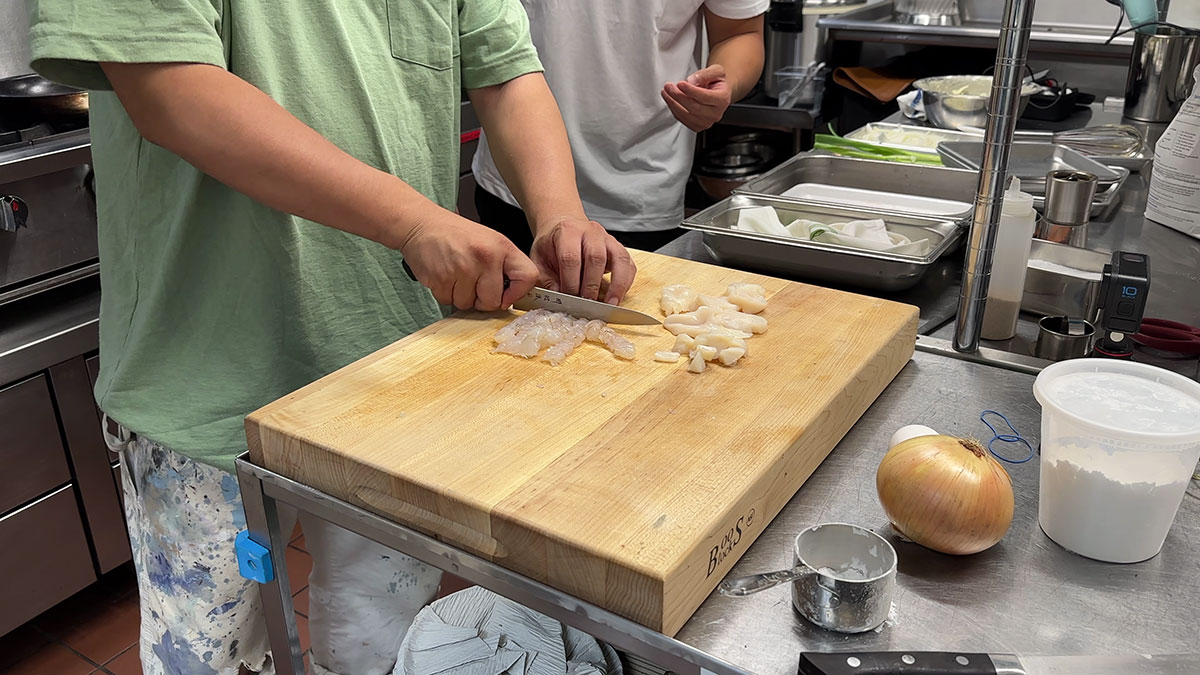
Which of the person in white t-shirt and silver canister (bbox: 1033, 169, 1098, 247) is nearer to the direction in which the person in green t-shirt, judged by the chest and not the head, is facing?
the silver canister

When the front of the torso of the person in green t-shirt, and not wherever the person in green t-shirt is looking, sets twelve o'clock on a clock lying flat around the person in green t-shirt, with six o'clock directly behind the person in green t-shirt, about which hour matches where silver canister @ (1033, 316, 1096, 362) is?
The silver canister is roughly at 11 o'clock from the person in green t-shirt.

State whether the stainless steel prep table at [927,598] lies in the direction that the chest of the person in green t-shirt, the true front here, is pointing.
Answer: yes

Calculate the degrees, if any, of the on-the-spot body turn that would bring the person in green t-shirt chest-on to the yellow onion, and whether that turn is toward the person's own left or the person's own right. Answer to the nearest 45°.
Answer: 0° — they already face it

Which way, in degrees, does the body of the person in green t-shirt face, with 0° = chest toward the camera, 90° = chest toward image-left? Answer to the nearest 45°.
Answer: approximately 315°

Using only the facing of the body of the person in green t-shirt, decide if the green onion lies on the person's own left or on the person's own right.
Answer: on the person's own left

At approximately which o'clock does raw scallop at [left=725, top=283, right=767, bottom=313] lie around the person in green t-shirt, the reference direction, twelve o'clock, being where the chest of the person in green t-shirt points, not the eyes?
The raw scallop is roughly at 11 o'clock from the person in green t-shirt.

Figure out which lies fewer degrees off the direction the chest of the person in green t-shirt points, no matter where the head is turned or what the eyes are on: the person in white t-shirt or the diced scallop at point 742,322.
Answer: the diced scallop

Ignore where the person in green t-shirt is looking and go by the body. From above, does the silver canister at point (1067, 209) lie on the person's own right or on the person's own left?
on the person's own left

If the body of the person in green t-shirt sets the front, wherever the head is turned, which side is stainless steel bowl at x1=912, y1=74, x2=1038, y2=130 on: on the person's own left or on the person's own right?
on the person's own left

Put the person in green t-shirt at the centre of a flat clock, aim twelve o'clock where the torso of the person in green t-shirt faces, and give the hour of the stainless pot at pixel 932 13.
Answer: The stainless pot is roughly at 9 o'clock from the person in green t-shirt.
